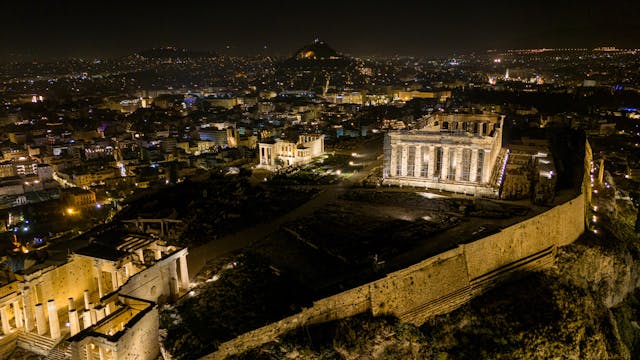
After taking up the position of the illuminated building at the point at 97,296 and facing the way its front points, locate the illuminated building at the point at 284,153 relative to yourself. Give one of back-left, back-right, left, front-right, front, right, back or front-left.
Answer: back

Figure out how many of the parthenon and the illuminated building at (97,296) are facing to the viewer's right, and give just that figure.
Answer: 0

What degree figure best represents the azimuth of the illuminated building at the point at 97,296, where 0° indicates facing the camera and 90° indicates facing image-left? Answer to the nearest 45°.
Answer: approximately 45°

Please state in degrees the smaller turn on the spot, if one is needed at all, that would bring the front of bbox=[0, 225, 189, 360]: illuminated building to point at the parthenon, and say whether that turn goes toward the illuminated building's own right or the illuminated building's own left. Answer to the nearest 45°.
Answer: approximately 135° to the illuminated building's own left
